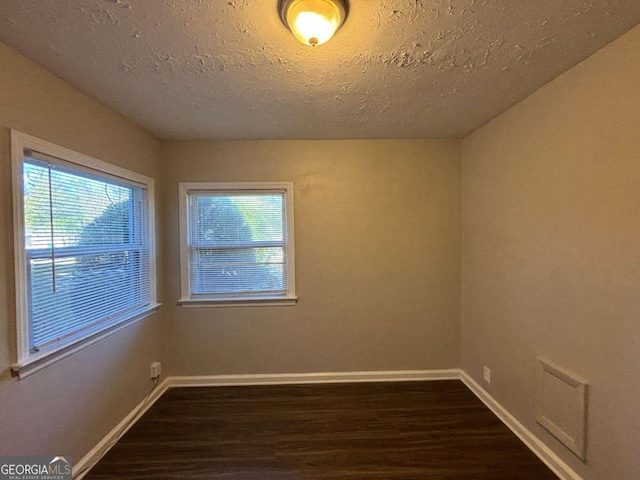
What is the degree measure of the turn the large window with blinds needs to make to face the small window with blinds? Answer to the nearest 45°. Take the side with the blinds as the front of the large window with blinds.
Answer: approximately 45° to its left

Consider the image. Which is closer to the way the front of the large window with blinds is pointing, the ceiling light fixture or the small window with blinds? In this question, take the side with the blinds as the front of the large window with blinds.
the ceiling light fixture

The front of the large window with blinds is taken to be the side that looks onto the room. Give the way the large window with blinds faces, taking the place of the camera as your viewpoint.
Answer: facing the viewer and to the right of the viewer

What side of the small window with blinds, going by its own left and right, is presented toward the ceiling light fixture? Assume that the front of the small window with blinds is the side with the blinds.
front

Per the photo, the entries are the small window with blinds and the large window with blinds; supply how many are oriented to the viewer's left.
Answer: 0

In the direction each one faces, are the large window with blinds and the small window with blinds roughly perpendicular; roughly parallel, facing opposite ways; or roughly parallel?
roughly perpendicular

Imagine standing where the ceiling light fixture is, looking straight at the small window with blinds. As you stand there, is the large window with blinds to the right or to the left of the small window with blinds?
left

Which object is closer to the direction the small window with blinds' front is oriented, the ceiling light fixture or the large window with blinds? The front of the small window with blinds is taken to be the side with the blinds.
the ceiling light fixture
